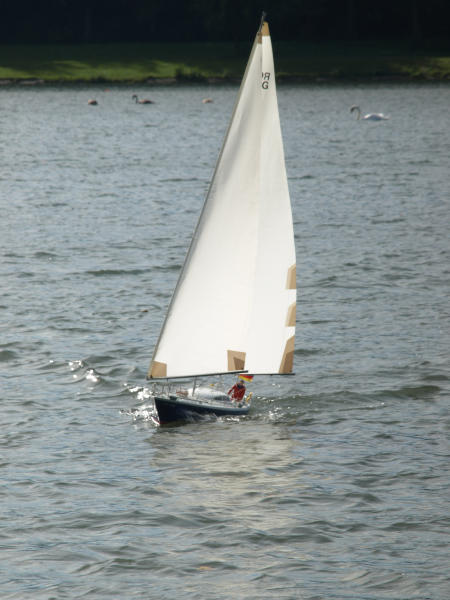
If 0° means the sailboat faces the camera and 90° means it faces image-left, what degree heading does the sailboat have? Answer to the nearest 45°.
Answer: approximately 45°
